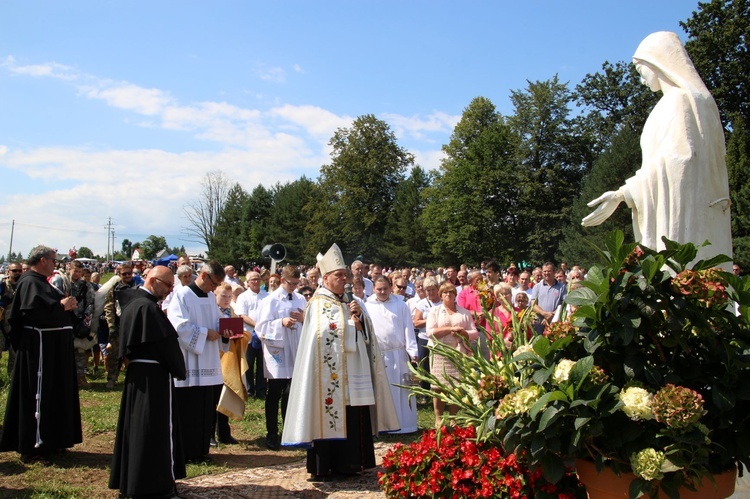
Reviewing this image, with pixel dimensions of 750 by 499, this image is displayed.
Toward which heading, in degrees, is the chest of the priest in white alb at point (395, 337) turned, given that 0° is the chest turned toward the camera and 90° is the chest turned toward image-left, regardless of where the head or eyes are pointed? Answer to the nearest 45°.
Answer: approximately 0°

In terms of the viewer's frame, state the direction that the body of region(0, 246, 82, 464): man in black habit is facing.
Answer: to the viewer's right

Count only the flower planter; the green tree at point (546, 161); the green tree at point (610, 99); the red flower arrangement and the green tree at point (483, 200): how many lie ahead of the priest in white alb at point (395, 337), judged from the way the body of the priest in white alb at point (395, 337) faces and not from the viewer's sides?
2

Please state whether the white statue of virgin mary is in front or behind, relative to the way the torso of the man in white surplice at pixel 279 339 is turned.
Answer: in front

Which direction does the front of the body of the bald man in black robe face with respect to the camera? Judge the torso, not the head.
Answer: to the viewer's right

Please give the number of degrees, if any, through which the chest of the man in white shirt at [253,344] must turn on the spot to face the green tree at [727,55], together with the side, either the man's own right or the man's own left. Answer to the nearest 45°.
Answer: approximately 90° to the man's own left

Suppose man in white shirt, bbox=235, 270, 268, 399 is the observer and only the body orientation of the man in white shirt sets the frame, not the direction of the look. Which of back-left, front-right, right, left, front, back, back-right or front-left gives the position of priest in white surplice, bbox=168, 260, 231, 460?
front-right

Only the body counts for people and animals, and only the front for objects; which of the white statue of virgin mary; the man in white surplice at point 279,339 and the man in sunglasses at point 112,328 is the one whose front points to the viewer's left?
the white statue of virgin mary

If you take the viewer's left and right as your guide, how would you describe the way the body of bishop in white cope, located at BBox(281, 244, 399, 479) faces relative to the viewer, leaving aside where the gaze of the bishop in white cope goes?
facing the viewer and to the right of the viewer

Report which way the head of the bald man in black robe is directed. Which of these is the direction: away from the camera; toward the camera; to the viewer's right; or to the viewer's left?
to the viewer's right

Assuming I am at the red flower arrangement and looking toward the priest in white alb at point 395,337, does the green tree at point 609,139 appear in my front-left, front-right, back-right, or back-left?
front-right

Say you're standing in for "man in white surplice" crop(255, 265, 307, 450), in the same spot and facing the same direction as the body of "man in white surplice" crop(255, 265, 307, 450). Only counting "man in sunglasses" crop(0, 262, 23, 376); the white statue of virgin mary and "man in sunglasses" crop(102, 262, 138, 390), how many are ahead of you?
1

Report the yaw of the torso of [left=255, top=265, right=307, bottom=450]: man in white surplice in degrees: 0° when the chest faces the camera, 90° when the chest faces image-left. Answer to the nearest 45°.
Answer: approximately 315°

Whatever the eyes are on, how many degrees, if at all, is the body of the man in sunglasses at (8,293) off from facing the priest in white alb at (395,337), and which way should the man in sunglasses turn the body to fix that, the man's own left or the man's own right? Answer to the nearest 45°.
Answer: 0° — they already face them

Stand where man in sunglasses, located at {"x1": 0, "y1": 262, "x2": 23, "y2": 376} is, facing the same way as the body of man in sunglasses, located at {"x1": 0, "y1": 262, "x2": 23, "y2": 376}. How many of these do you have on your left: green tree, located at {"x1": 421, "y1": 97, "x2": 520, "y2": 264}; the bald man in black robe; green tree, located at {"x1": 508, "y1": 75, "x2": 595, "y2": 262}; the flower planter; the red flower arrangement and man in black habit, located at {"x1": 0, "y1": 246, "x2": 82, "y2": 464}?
2

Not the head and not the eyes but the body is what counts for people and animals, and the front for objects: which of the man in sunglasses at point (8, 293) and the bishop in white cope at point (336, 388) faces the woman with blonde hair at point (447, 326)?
the man in sunglasses

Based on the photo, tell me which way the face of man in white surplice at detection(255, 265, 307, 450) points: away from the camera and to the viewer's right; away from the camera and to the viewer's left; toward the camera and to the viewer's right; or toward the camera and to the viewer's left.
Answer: toward the camera and to the viewer's right
